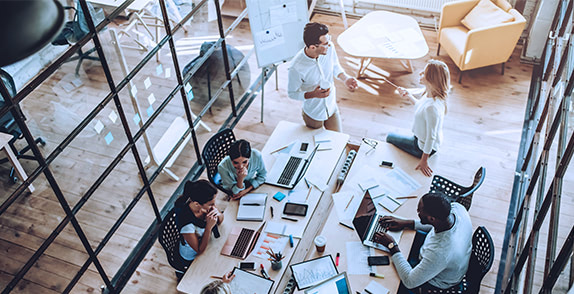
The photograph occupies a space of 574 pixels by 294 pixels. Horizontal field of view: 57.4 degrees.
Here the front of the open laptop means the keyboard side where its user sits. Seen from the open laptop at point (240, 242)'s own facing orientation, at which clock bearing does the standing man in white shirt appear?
The standing man in white shirt is roughly at 4 o'clock from the open laptop.

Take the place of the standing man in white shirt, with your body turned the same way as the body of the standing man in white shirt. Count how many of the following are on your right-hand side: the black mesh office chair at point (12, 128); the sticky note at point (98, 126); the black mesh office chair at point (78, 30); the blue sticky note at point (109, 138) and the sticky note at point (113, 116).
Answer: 5

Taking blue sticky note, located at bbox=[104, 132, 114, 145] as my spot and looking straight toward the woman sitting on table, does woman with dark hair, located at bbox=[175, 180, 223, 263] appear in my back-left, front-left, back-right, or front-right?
front-right

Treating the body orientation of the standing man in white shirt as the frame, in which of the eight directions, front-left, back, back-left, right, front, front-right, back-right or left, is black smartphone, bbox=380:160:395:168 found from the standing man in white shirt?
front

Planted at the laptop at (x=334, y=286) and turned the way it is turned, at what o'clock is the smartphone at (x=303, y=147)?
The smartphone is roughly at 7 o'clock from the laptop.

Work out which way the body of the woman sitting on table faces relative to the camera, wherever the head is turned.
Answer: to the viewer's left

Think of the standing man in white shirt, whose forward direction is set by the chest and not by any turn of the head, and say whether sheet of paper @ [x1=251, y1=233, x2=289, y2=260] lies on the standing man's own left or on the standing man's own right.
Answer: on the standing man's own right

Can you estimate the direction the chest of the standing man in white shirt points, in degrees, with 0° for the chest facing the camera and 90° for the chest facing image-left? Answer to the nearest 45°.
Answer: approximately 315°

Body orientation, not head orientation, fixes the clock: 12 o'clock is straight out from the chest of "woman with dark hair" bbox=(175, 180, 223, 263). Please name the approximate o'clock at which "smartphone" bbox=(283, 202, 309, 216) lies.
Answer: The smartphone is roughly at 12 o'clock from the woman with dark hair.

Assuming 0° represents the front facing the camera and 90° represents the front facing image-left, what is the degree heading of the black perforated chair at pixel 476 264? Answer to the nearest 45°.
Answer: approximately 90°

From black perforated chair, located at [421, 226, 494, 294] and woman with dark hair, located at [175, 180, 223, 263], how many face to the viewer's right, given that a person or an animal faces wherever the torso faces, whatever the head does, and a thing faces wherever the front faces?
1

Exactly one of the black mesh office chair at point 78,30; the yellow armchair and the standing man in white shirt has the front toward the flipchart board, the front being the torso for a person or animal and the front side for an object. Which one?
the yellow armchair

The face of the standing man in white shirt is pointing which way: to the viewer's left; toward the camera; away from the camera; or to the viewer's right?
to the viewer's right

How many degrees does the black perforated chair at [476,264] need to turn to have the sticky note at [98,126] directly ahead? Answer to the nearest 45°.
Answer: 0° — it already faces it

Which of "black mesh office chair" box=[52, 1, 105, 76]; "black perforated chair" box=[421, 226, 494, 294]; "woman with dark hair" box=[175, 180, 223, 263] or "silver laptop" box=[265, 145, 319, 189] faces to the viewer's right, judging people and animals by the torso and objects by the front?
the woman with dark hair

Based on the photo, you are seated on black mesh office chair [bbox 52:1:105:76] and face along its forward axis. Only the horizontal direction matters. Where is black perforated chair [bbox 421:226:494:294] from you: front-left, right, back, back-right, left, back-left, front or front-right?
left

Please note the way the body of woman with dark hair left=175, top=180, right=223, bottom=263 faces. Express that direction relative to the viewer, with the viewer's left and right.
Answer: facing to the right of the viewer
